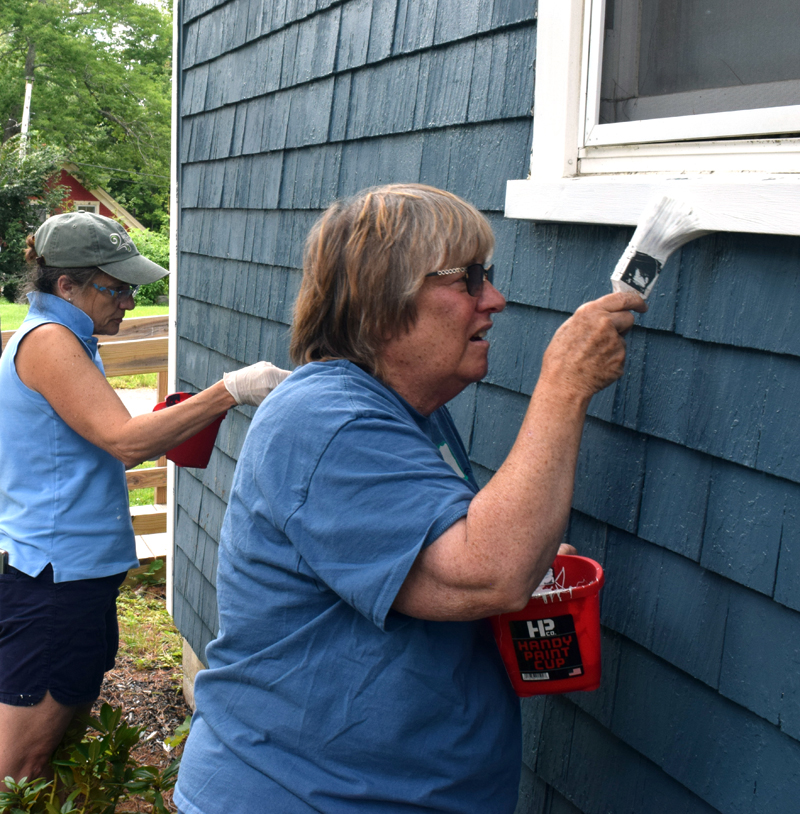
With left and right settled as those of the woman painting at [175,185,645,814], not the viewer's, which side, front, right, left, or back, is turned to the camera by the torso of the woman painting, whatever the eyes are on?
right

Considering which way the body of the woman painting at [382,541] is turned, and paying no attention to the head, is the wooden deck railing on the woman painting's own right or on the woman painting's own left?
on the woman painting's own left

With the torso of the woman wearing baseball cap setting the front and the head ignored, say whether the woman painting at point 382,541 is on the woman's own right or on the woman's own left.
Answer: on the woman's own right

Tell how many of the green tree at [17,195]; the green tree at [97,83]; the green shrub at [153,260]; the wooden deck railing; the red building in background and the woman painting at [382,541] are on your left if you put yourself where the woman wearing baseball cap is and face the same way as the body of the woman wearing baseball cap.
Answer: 5

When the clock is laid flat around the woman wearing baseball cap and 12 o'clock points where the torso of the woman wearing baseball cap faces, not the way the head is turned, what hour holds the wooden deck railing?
The wooden deck railing is roughly at 9 o'clock from the woman wearing baseball cap.

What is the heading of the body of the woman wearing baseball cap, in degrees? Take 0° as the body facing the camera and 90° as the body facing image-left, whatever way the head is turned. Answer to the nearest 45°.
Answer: approximately 270°

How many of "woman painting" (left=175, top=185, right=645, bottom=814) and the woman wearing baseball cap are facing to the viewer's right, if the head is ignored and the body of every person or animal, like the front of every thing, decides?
2

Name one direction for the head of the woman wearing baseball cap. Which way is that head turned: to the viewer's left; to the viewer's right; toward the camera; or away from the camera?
to the viewer's right

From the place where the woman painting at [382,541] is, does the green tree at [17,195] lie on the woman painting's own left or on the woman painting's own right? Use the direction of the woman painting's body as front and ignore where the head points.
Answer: on the woman painting's own left
